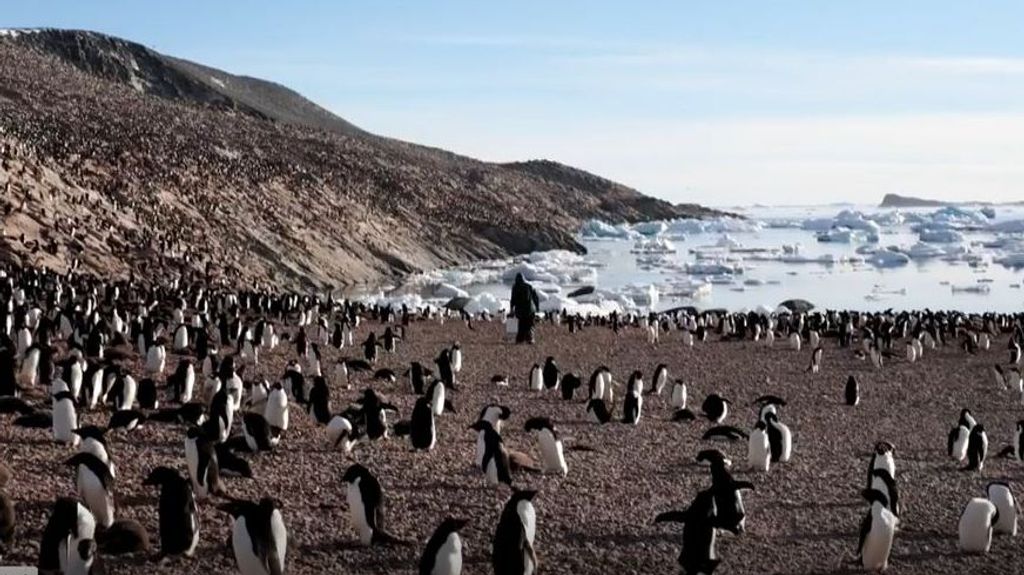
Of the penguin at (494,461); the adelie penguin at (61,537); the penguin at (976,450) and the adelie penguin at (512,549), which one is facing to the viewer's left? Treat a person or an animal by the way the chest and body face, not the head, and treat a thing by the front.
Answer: the penguin at (494,461)

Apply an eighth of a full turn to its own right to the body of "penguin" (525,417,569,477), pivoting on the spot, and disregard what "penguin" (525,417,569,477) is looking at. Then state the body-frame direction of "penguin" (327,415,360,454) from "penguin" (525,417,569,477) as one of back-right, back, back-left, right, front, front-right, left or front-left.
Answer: front

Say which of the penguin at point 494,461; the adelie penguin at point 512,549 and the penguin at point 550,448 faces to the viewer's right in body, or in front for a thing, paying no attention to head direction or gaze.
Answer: the adelie penguin

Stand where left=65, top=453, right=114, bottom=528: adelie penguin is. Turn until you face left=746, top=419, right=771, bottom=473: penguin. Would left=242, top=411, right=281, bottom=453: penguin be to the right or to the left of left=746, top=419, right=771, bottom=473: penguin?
left

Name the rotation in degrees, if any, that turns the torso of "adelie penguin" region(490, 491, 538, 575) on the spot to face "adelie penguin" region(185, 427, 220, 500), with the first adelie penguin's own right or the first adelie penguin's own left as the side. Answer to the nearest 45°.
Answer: approximately 135° to the first adelie penguin's own left

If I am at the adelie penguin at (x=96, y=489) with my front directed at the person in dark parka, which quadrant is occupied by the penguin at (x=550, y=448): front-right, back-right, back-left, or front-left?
front-right

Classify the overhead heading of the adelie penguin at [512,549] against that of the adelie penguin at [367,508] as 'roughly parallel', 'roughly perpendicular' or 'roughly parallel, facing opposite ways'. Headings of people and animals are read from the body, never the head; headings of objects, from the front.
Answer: roughly parallel, facing opposite ways
